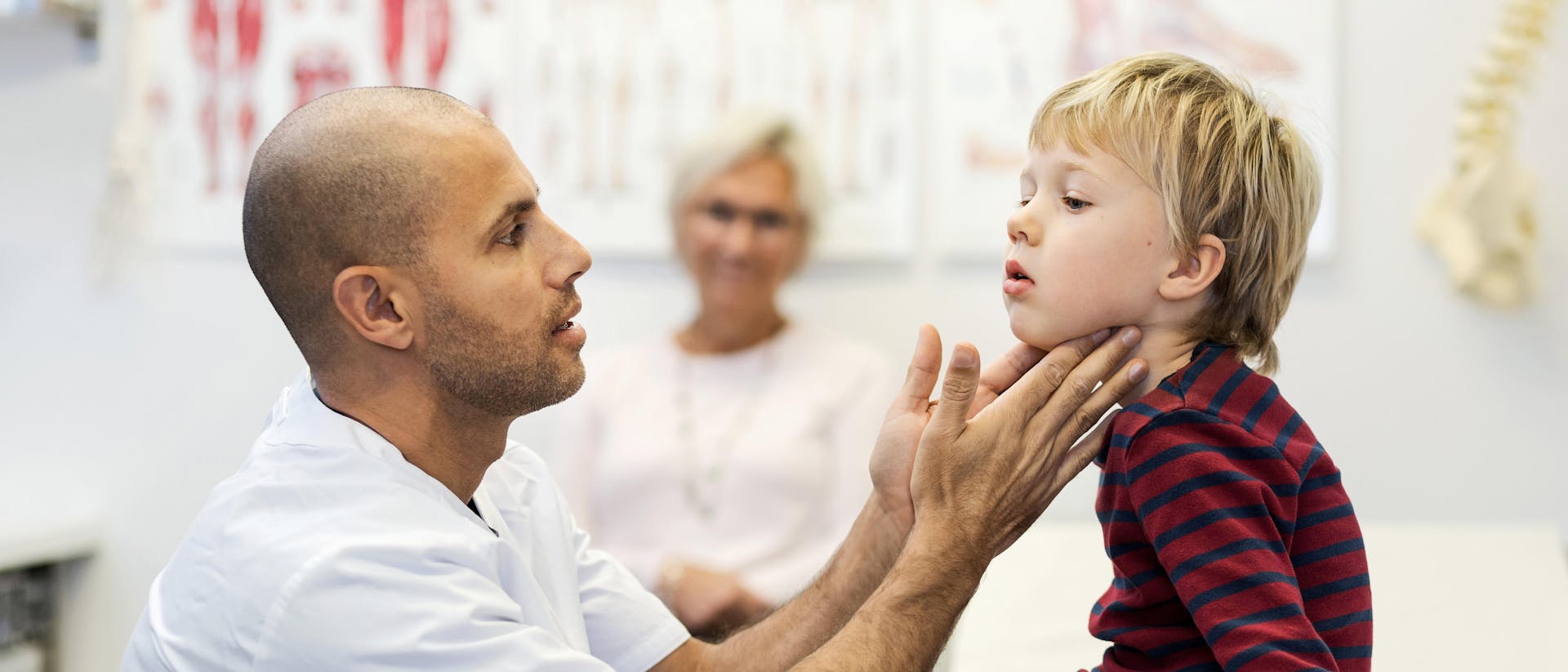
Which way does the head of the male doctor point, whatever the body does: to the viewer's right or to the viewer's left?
to the viewer's right

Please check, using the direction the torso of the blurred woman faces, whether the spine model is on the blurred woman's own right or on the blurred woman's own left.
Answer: on the blurred woman's own left

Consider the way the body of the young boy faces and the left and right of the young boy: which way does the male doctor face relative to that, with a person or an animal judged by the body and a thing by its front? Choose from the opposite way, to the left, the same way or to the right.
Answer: the opposite way

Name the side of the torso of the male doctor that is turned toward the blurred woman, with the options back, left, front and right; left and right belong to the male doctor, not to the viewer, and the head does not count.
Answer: left

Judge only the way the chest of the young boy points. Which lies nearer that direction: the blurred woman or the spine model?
the blurred woman

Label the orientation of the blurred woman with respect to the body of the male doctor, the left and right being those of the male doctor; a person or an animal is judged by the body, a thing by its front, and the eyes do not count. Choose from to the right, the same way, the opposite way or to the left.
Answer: to the right

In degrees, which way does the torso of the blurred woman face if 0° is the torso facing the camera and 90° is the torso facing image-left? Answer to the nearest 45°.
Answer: approximately 0°

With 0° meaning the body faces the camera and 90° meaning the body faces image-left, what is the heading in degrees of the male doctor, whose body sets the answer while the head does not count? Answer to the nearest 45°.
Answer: approximately 270°

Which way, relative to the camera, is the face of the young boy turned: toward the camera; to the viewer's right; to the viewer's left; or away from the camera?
to the viewer's left
